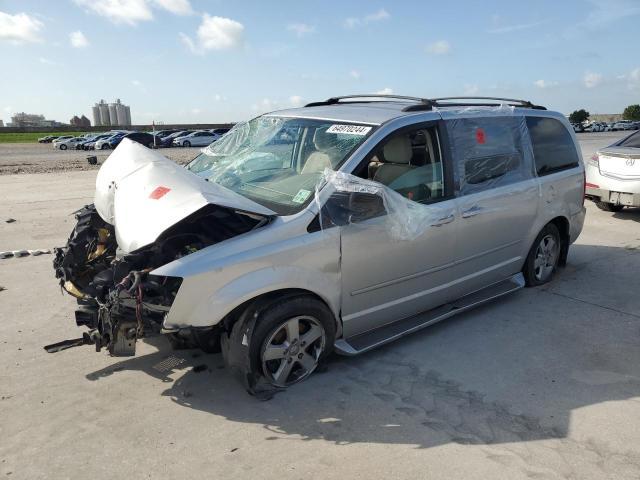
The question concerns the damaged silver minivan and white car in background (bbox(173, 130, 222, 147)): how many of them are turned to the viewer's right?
0

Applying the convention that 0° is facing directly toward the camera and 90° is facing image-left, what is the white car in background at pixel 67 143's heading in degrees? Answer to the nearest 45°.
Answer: approximately 45°

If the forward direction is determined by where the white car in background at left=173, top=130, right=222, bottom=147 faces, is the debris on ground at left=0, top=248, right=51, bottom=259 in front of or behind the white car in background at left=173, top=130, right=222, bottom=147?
in front

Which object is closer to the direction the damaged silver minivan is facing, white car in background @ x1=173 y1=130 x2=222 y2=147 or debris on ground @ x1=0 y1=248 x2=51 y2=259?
the debris on ground

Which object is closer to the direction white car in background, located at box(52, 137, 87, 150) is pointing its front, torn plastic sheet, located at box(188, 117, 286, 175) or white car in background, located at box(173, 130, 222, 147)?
the torn plastic sheet

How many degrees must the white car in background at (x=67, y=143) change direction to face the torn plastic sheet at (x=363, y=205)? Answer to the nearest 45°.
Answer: approximately 45° to its left

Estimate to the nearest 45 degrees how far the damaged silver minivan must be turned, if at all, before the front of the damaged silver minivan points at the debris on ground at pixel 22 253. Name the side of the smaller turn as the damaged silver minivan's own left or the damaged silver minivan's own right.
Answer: approximately 90° to the damaged silver minivan's own right

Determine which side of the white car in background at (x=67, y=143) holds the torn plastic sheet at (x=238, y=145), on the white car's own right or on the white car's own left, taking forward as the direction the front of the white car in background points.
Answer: on the white car's own left

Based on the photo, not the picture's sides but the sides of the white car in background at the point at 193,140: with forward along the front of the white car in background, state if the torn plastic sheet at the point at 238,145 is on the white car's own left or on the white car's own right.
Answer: on the white car's own left

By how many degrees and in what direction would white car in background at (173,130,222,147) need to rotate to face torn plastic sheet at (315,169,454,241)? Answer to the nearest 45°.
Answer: approximately 45° to its left

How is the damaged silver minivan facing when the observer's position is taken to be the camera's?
facing the viewer and to the left of the viewer

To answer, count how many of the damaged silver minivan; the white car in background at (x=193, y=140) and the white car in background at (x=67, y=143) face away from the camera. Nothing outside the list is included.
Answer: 0

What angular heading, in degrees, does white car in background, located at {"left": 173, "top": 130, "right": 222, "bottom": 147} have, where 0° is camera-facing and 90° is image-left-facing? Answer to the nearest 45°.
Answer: approximately 45°

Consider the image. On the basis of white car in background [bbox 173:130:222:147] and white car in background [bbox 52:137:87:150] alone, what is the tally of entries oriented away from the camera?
0

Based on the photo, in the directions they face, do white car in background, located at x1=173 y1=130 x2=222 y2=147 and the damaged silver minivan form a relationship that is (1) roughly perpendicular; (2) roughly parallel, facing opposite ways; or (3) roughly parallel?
roughly parallel

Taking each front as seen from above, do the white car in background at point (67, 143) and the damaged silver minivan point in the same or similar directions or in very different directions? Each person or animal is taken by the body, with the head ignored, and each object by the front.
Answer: same or similar directions
